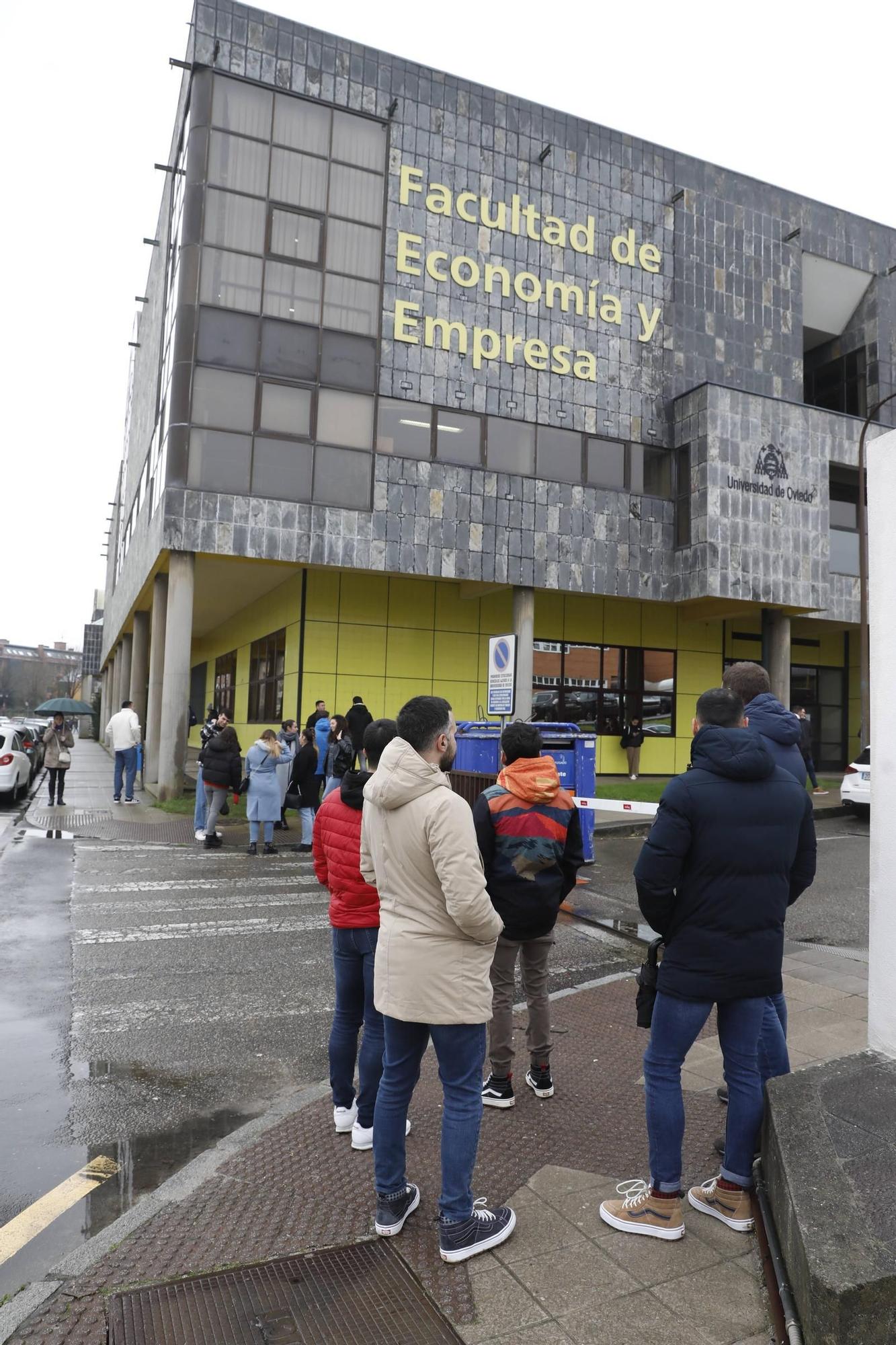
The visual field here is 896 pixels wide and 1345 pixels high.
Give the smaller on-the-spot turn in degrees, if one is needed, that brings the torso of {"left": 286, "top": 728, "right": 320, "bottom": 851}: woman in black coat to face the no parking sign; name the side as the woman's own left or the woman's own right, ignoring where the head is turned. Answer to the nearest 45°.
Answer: approximately 180°

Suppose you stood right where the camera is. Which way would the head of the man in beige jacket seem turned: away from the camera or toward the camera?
away from the camera

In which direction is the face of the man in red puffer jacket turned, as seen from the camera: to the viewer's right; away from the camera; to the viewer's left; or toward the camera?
away from the camera

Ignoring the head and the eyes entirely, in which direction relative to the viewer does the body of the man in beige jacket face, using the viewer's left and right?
facing away from the viewer and to the right of the viewer
